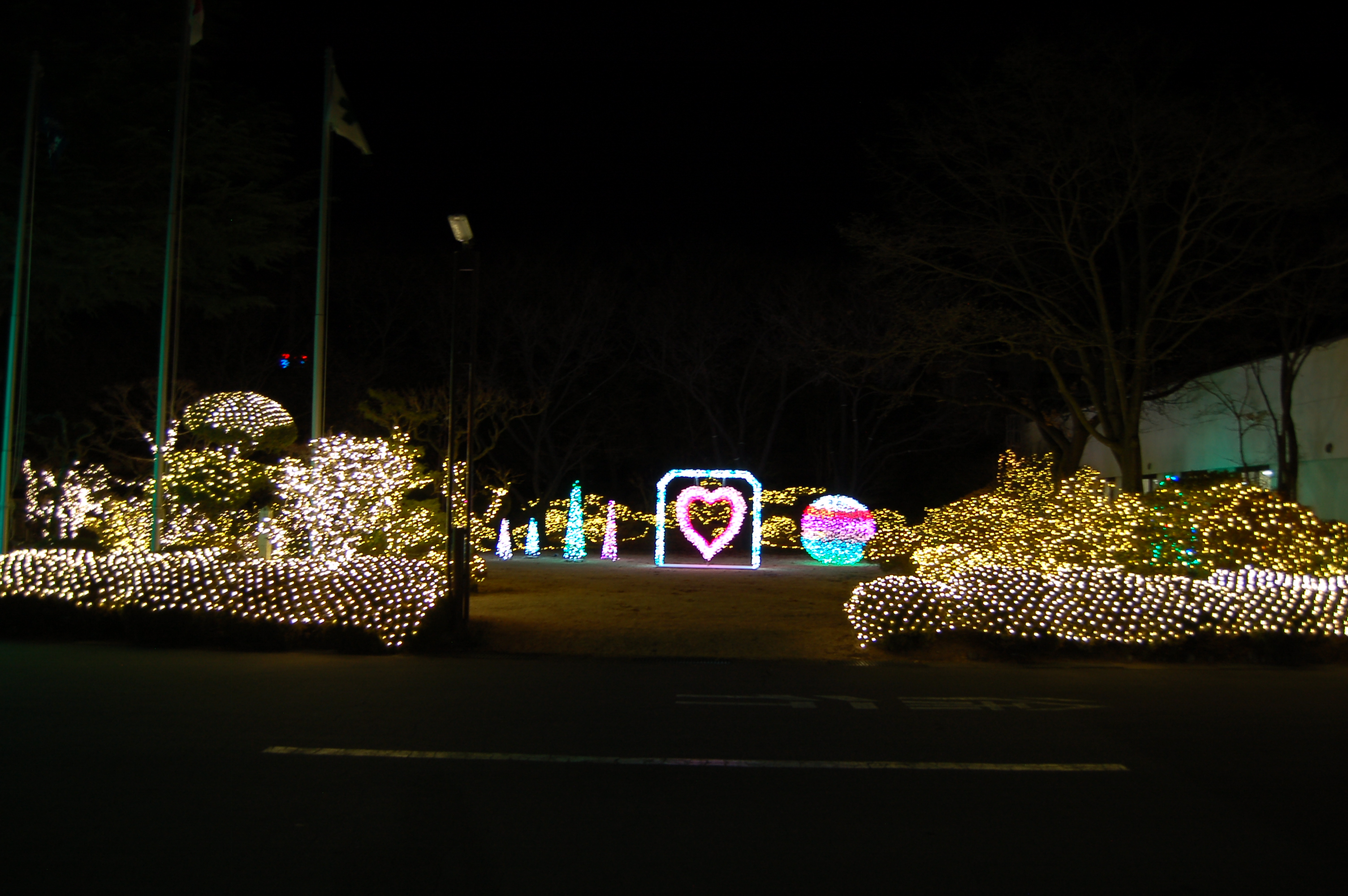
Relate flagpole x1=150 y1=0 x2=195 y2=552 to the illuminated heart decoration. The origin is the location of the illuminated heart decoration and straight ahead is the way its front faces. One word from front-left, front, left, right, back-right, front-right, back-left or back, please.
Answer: front-right

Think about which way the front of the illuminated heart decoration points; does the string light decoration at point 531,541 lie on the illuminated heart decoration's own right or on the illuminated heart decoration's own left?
on the illuminated heart decoration's own right

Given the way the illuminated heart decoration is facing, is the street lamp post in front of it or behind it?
in front

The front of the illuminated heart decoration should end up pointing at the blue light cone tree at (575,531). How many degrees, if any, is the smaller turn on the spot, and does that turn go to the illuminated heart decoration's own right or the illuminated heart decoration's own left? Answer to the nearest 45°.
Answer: approximately 90° to the illuminated heart decoration's own right

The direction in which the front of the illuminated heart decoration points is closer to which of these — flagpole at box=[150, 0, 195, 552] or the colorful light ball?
the flagpole

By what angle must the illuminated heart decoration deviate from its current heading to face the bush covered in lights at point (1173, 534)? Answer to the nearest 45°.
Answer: approximately 45° to its left

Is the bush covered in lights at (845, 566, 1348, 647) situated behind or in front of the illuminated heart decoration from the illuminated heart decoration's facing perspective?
in front

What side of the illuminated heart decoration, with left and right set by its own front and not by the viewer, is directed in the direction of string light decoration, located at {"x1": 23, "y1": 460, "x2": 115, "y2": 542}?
right

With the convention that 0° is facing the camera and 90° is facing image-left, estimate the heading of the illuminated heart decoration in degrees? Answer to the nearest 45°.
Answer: approximately 0°

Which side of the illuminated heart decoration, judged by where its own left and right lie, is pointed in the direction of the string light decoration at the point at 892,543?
left

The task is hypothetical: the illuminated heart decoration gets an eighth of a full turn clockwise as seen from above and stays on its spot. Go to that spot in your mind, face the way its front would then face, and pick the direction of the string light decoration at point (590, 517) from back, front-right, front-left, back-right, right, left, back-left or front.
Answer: right

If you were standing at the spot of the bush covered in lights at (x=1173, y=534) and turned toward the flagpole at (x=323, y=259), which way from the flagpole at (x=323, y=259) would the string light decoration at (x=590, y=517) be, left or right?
right
